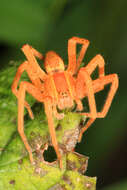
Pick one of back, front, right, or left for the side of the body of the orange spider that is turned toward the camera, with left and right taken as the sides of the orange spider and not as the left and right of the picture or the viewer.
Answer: front
